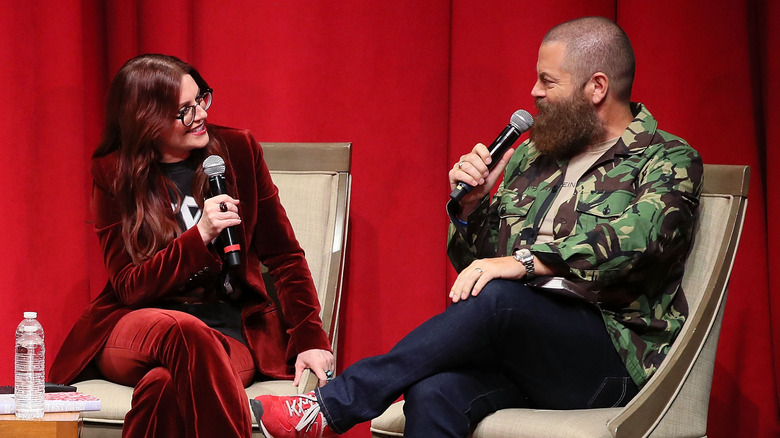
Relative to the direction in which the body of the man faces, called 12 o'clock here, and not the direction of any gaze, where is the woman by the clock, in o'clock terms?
The woman is roughly at 2 o'clock from the man.

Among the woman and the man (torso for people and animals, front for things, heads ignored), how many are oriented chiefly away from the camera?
0

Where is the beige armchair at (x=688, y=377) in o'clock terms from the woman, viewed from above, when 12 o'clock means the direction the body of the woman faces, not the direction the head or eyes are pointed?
The beige armchair is roughly at 10 o'clock from the woman.

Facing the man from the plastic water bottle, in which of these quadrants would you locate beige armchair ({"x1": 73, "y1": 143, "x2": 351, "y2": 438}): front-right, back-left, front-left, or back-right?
front-left

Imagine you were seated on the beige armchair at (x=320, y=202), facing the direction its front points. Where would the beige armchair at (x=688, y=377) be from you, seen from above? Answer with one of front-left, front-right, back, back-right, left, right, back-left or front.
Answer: left

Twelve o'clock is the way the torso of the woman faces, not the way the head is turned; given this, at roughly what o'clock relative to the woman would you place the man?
The man is roughly at 10 o'clock from the woman.

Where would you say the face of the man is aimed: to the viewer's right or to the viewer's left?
to the viewer's left

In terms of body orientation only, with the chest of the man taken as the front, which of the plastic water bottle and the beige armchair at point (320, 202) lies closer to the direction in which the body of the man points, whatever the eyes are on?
the plastic water bottle

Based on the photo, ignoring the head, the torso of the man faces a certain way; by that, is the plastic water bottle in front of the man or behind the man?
in front

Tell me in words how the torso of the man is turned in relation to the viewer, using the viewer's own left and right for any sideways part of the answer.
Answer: facing the viewer and to the left of the viewer
